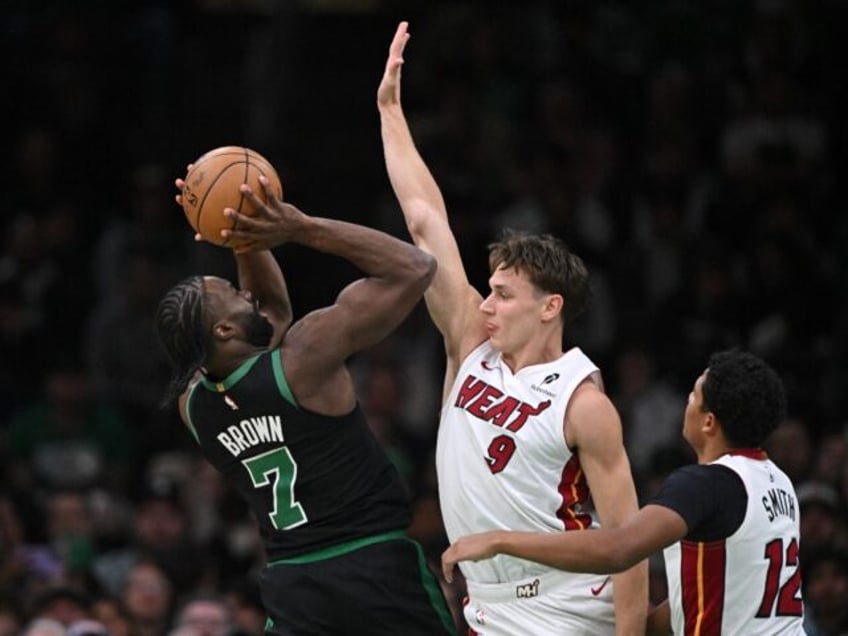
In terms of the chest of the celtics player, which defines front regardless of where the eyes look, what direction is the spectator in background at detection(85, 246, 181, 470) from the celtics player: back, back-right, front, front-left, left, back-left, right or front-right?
front-left

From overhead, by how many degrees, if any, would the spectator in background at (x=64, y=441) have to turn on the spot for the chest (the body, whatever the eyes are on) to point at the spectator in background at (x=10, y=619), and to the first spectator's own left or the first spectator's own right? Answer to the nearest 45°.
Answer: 0° — they already face them

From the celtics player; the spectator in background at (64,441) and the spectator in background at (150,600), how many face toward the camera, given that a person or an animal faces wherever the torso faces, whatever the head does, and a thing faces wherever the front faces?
2

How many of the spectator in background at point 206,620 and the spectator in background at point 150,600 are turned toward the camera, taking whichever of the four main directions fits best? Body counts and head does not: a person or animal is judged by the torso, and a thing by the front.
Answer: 2

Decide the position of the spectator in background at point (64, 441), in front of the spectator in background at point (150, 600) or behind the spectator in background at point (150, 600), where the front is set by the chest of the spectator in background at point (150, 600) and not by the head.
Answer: behind

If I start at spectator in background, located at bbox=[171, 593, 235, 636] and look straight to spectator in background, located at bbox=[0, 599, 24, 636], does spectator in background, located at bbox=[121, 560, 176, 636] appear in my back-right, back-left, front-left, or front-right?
front-right

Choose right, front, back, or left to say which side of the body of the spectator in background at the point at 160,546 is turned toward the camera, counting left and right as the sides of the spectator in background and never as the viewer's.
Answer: front

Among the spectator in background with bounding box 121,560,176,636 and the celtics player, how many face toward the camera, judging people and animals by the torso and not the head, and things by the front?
1

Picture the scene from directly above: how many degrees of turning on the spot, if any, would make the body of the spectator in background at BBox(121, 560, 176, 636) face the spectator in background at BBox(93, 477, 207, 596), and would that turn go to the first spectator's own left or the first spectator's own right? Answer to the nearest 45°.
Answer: approximately 180°

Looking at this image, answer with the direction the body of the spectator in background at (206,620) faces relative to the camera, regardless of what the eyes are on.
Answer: toward the camera

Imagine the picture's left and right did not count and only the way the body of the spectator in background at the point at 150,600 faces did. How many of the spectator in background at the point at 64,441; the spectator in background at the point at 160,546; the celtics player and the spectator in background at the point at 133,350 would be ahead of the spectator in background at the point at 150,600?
1

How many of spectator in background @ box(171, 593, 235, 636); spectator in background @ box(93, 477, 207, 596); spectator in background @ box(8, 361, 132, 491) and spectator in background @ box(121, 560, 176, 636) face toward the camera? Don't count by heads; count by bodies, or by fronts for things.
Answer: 4

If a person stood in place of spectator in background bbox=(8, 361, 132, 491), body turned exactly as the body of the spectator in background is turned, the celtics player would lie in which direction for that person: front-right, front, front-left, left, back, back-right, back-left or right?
front

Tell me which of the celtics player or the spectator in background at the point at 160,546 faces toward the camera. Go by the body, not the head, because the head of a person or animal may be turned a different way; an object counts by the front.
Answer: the spectator in background
